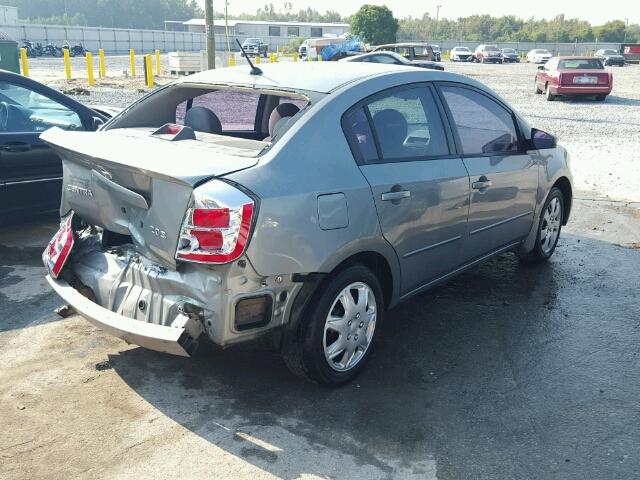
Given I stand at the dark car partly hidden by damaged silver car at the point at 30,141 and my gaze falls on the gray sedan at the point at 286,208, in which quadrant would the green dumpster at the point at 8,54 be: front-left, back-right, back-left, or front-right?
back-left

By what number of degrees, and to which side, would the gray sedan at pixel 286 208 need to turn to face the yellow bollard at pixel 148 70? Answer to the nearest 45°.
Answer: approximately 45° to its left

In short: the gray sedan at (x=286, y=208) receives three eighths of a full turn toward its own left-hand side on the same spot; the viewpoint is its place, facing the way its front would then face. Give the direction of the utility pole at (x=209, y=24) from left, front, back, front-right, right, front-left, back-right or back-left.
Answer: right

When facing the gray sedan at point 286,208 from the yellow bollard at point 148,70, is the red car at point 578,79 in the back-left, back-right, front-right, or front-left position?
front-left

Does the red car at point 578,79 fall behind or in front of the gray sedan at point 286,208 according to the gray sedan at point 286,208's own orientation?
in front

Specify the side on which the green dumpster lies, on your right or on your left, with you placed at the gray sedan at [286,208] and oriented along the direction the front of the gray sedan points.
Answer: on your left

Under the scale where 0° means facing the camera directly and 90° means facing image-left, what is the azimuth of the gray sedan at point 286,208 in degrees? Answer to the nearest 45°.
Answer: approximately 225°

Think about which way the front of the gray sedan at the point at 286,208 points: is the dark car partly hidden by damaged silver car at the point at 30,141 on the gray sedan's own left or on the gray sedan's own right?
on the gray sedan's own left

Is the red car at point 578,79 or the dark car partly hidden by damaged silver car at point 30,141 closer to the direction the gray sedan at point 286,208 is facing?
the red car

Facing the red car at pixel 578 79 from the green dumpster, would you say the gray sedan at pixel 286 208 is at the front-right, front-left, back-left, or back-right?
front-right
